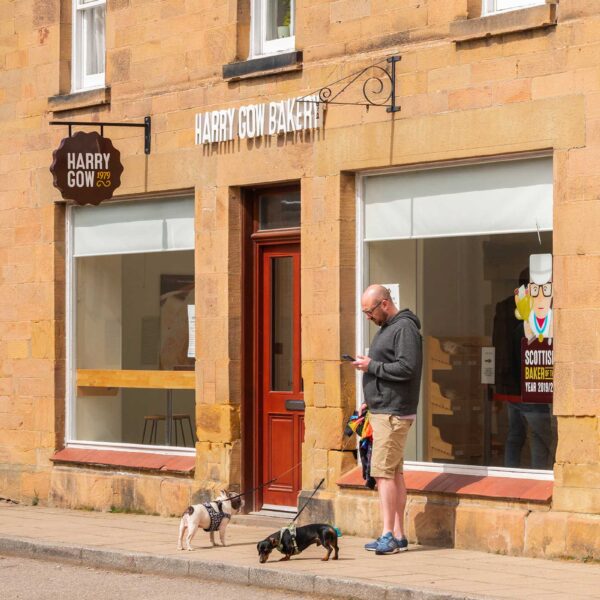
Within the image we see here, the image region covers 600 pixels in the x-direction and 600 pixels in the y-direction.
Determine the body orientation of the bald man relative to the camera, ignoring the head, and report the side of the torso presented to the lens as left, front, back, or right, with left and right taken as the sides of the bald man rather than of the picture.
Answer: left

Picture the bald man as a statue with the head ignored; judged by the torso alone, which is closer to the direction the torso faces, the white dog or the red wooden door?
the white dog

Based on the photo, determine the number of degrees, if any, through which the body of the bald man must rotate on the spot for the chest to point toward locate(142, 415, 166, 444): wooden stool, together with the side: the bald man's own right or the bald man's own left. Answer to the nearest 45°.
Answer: approximately 45° to the bald man's own right

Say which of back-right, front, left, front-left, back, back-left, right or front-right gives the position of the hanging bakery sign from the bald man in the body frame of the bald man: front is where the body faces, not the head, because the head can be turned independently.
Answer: front-right

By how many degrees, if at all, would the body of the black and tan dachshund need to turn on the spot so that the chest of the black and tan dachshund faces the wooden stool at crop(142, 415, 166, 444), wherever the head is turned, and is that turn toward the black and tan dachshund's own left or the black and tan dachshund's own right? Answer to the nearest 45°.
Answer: approximately 90° to the black and tan dachshund's own right

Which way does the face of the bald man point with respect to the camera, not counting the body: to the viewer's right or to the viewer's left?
to the viewer's left

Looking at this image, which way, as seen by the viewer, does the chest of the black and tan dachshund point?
to the viewer's left

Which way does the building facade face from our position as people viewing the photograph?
facing the viewer and to the left of the viewer

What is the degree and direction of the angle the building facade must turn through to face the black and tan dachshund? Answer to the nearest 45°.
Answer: approximately 45° to its left

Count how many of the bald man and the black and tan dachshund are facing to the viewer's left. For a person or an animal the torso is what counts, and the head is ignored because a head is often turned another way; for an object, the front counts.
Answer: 2
